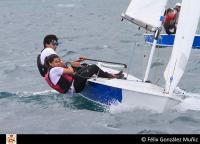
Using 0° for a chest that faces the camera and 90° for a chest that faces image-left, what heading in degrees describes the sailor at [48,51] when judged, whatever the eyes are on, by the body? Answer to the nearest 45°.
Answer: approximately 270°

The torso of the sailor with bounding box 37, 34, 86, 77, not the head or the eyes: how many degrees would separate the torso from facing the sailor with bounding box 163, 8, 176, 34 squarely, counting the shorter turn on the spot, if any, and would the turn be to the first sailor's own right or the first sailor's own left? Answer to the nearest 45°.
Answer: approximately 45° to the first sailor's own left

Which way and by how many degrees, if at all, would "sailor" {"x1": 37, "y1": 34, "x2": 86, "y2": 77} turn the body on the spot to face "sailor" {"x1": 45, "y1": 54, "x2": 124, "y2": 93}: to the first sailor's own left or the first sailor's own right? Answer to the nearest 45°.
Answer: approximately 45° to the first sailor's own right
